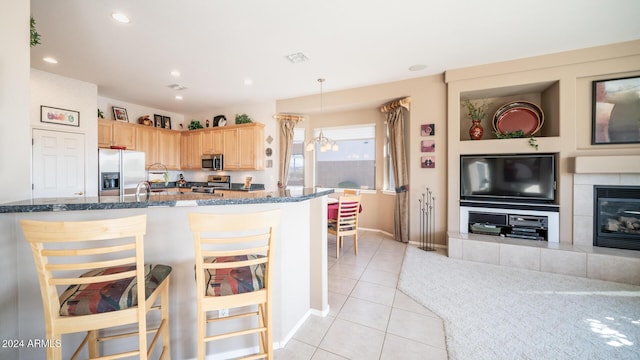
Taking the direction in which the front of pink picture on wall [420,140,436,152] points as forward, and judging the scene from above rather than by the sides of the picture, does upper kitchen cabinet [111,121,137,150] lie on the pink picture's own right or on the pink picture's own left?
on the pink picture's own right

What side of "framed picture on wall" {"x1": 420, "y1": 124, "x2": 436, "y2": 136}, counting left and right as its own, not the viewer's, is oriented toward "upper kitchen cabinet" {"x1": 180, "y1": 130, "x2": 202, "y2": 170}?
right

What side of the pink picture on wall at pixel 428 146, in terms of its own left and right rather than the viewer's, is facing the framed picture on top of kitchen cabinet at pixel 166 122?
right

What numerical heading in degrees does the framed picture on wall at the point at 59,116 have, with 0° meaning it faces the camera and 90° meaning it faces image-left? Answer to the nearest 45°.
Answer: approximately 315°

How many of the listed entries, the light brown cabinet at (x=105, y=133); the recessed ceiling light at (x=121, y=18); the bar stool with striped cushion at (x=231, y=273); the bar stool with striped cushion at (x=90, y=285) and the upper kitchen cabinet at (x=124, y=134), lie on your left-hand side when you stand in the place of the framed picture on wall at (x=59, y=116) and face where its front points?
2

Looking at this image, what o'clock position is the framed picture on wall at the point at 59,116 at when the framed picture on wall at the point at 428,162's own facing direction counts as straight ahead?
the framed picture on wall at the point at 59,116 is roughly at 2 o'clock from the framed picture on wall at the point at 428,162.

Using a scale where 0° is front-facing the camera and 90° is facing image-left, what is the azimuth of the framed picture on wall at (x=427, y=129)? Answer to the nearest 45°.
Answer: approximately 0°
